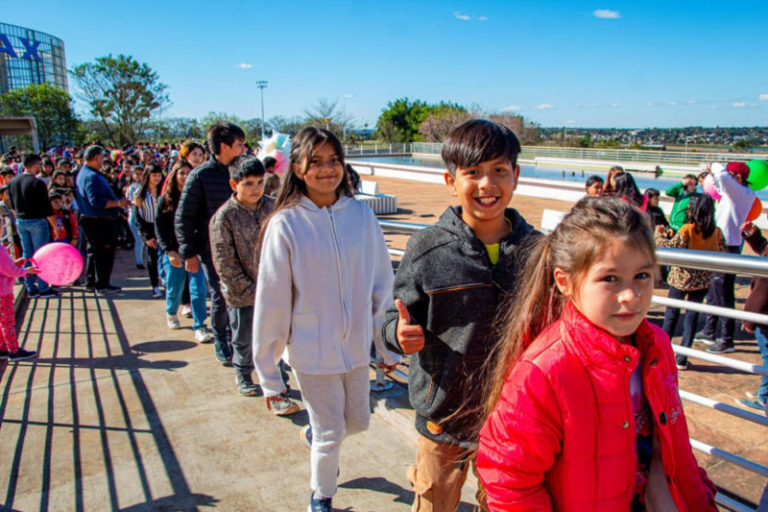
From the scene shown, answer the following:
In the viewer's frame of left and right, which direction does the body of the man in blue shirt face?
facing to the right of the viewer

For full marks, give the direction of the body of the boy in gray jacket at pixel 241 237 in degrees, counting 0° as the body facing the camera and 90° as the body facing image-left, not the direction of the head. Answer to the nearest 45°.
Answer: approximately 315°

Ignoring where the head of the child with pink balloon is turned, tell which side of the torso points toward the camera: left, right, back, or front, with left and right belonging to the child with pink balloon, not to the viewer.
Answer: right

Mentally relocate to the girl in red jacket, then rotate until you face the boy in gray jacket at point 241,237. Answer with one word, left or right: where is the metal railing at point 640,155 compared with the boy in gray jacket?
right

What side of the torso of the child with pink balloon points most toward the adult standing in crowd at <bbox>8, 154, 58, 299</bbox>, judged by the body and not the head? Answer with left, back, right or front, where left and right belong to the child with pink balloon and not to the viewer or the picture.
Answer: left

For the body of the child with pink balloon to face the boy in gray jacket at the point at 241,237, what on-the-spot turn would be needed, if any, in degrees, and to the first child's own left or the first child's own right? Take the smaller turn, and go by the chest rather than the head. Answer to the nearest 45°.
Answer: approximately 45° to the first child's own right
